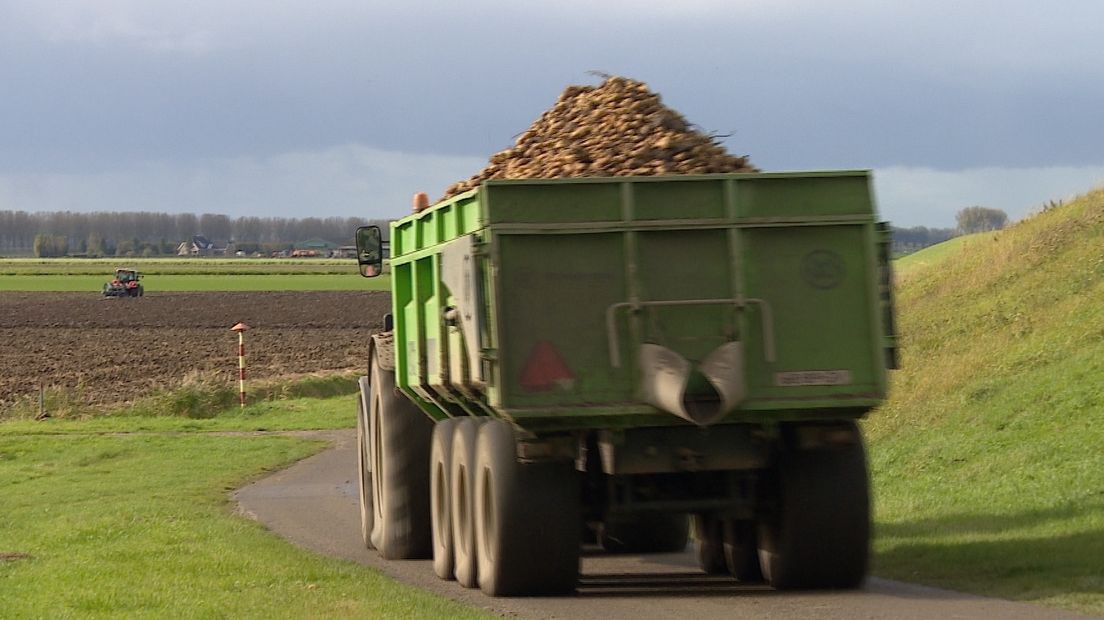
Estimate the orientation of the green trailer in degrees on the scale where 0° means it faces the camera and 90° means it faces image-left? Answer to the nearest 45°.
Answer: approximately 180°

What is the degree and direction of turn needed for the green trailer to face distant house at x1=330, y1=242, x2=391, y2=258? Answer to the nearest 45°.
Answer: approximately 45° to its left
